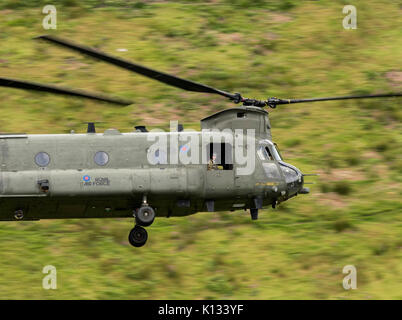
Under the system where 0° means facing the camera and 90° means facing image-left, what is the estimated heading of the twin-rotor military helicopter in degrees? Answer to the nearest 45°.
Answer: approximately 270°
